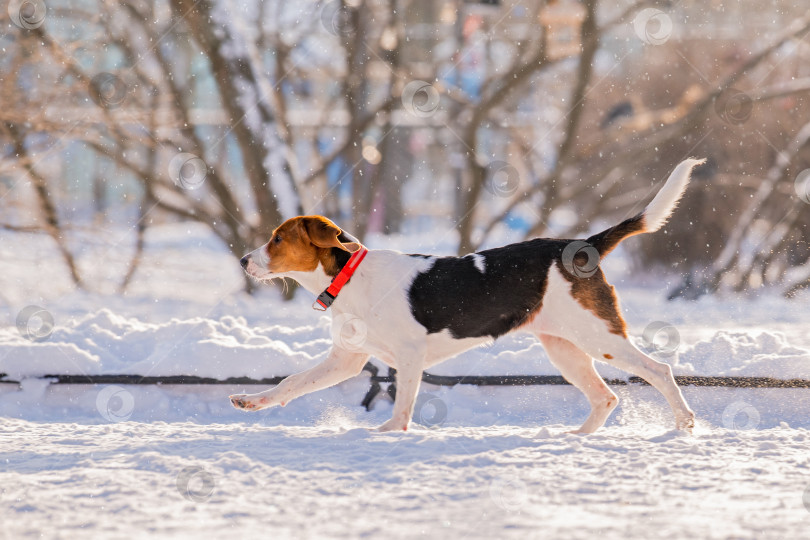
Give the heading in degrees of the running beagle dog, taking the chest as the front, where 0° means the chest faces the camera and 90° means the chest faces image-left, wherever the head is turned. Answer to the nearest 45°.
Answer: approximately 90°
